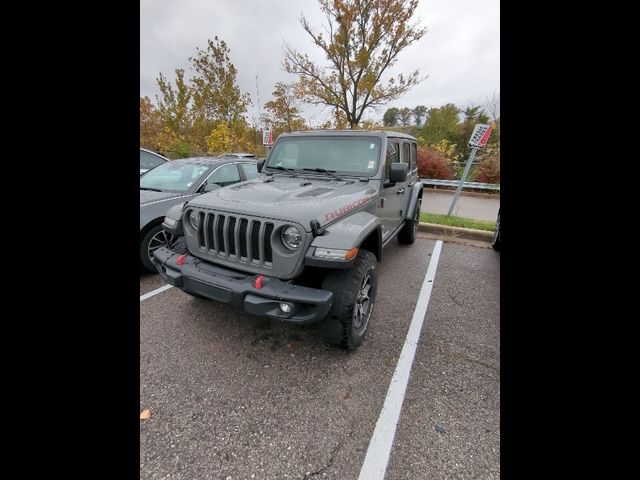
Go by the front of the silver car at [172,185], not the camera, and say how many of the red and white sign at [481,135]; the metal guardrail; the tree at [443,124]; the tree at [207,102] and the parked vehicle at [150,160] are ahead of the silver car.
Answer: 0

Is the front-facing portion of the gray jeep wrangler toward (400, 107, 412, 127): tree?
no

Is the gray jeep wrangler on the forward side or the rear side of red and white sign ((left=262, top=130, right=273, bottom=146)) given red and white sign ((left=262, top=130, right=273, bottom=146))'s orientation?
on the forward side

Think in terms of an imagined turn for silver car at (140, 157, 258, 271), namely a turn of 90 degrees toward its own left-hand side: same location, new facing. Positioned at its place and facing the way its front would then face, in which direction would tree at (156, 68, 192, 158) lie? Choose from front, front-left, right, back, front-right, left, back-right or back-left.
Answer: back-left

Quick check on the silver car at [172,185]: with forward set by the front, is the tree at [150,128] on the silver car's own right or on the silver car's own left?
on the silver car's own right

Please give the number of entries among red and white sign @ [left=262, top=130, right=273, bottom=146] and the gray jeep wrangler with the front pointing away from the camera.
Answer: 0

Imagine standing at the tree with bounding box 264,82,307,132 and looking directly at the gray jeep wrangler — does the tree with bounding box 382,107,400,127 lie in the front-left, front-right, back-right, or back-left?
back-left

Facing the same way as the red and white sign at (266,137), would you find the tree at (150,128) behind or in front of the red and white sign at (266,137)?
behind

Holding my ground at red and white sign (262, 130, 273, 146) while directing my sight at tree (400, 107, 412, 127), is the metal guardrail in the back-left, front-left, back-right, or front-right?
front-right

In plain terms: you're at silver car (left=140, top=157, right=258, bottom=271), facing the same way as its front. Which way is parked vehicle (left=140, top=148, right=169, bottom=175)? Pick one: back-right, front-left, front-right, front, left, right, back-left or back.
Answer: back-right

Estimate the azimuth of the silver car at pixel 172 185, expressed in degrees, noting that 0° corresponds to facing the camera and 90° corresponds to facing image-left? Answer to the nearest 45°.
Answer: approximately 45°

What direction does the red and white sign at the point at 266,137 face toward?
toward the camera

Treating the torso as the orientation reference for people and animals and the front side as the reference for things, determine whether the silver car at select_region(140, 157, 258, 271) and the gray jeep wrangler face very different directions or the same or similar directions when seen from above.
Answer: same or similar directions
